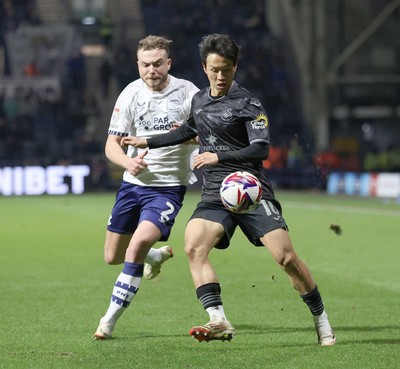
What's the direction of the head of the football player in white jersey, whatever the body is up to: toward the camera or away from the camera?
toward the camera

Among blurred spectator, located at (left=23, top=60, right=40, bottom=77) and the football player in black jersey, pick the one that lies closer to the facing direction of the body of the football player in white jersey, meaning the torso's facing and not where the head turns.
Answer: the football player in black jersey

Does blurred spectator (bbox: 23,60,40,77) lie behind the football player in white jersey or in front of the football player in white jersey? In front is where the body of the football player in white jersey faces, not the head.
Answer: behind

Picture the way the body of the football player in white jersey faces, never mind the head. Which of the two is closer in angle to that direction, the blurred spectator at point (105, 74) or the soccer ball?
the soccer ball

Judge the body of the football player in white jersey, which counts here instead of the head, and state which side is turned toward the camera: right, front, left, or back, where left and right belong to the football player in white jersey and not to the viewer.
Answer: front

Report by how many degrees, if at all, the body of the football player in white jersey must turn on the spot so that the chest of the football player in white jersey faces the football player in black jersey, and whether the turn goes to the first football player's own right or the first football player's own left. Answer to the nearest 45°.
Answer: approximately 45° to the first football player's own left

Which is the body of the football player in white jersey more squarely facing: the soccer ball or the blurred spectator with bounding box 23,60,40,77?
the soccer ball

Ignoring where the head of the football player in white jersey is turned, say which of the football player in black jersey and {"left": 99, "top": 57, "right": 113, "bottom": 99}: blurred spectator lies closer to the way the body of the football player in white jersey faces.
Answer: the football player in black jersey

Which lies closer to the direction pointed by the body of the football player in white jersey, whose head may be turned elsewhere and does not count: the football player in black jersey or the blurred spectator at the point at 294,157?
the football player in black jersey

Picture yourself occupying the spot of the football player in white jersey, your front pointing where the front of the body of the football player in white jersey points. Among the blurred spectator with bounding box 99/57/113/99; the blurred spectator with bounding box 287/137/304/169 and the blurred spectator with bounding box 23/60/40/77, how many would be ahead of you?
0

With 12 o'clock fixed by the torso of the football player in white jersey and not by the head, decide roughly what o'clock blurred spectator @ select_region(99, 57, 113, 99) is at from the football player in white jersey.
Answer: The blurred spectator is roughly at 6 o'clock from the football player in white jersey.
